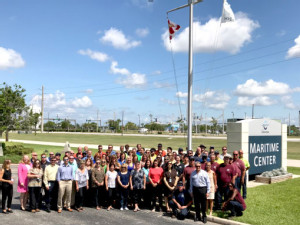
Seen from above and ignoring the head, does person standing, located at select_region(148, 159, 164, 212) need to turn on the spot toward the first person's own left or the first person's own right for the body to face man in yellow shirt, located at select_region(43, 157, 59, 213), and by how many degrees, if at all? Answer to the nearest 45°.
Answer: approximately 90° to the first person's own right

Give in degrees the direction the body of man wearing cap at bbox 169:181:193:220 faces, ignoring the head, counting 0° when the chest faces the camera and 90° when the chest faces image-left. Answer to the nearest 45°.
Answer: approximately 0°

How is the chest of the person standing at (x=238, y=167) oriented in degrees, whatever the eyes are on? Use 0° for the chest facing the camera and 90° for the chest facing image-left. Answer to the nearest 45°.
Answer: approximately 45°
